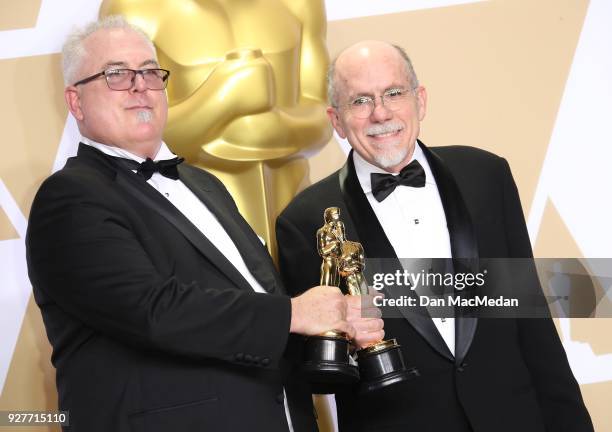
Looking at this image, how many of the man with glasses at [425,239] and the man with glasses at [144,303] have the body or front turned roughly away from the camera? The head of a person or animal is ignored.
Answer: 0

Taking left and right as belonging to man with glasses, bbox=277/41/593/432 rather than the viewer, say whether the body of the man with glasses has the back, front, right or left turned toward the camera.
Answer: front

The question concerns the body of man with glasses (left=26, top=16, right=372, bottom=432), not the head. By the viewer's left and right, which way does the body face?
facing the viewer and to the right of the viewer
